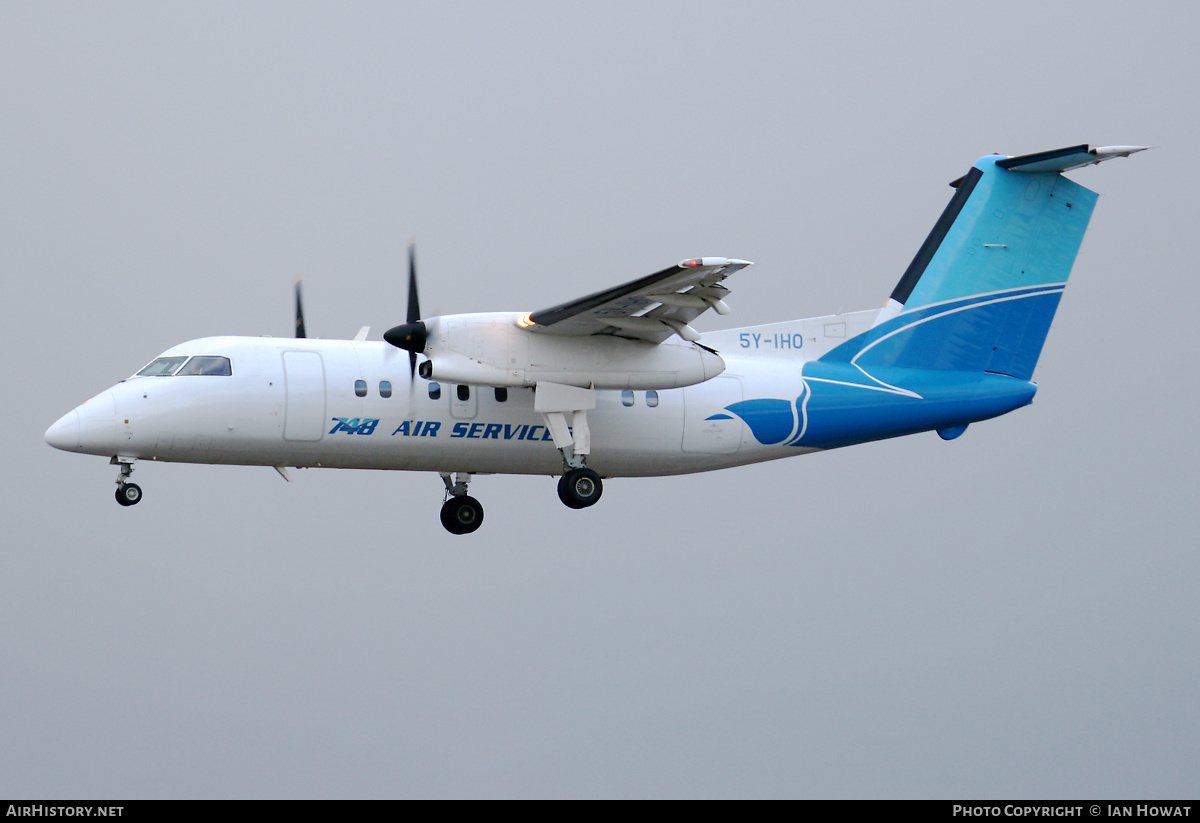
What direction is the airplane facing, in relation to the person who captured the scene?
facing to the left of the viewer
